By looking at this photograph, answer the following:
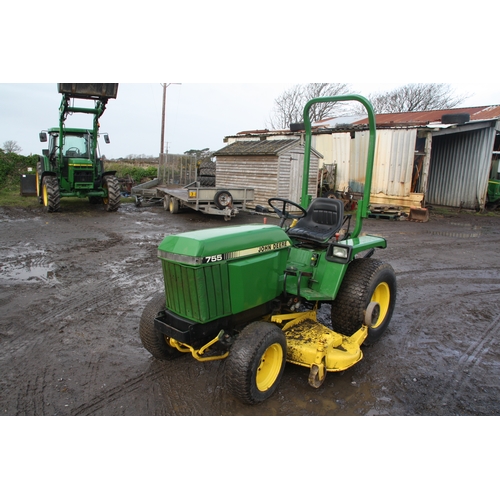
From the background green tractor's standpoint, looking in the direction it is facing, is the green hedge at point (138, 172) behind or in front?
behind

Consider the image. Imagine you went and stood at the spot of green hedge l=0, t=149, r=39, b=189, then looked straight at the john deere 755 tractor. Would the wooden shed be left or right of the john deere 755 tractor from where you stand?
left

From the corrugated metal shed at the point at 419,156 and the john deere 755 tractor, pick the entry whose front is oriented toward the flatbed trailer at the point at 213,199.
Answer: the corrugated metal shed

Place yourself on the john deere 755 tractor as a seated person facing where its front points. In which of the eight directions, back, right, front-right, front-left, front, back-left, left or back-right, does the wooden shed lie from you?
back-right

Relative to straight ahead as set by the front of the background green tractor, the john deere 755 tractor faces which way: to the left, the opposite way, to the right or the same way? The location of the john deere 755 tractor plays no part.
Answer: to the right

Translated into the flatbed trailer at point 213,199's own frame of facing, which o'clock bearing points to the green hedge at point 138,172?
The green hedge is roughly at 7 o'clock from the flatbed trailer.

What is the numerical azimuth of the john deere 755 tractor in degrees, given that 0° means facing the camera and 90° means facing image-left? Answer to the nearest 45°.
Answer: approximately 45°

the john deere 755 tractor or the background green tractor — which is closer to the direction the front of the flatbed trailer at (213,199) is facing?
the john deere 755 tractor

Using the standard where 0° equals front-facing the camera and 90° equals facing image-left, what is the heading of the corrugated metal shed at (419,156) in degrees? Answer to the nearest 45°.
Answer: approximately 45°

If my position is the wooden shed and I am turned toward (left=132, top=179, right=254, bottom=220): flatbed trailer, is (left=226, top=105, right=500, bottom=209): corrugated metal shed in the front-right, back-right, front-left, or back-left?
back-left

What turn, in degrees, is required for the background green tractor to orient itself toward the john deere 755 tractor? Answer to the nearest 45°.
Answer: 0° — it already faces it
